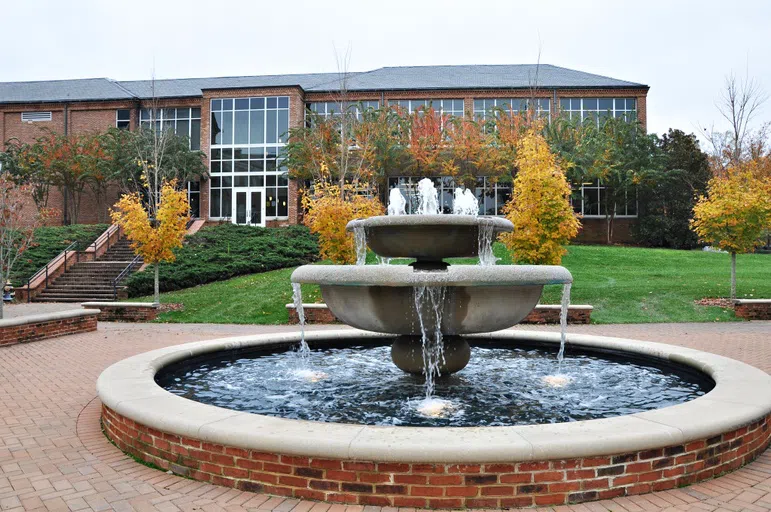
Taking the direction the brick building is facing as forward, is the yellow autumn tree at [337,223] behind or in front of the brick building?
in front

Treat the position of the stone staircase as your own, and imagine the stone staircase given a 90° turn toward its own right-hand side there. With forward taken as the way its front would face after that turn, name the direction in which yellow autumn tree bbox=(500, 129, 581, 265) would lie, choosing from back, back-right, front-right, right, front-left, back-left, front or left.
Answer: back-left

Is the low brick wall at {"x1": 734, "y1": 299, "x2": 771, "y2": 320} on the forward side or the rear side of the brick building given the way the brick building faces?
on the forward side

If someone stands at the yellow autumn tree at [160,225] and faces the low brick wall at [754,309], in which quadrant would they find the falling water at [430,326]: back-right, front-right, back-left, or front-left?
front-right

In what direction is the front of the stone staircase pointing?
toward the camera

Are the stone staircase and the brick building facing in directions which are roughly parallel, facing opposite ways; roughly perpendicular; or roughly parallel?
roughly parallel

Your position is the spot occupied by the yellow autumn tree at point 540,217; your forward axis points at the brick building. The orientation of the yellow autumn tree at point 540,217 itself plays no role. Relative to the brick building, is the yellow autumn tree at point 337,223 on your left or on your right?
left

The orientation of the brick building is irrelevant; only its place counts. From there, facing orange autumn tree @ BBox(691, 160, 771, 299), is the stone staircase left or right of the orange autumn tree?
right

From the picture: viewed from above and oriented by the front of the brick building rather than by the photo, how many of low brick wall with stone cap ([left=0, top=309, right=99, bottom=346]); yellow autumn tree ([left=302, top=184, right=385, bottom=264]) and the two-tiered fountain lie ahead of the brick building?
3

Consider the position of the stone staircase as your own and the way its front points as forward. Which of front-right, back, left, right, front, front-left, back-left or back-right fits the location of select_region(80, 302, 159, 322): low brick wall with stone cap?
front

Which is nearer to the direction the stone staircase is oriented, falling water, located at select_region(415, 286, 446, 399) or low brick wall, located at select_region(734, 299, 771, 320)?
the falling water

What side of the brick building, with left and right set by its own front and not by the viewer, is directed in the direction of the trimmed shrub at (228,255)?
front

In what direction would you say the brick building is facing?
toward the camera

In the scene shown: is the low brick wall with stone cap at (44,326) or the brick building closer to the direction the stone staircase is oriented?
the low brick wall with stone cap

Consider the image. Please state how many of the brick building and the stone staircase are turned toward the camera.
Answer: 2

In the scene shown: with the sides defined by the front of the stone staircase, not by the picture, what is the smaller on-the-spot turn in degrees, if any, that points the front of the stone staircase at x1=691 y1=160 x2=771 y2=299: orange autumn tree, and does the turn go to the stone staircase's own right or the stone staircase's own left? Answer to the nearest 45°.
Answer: approximately 45° to the stone staircase's own left
